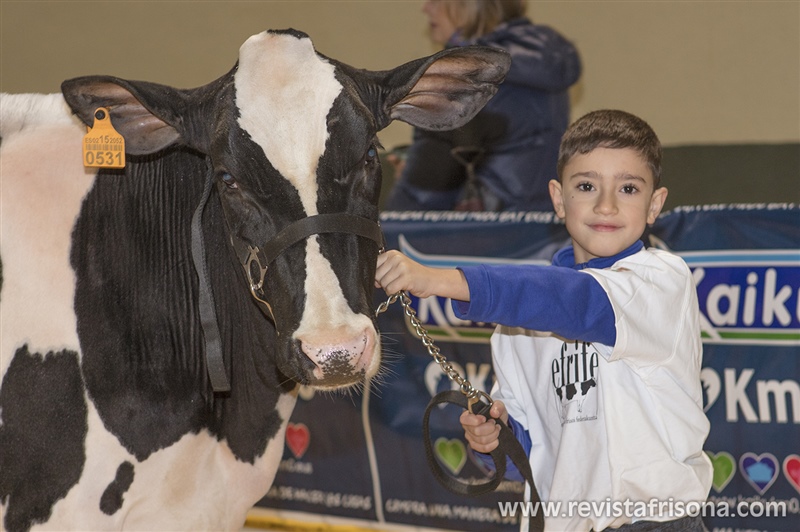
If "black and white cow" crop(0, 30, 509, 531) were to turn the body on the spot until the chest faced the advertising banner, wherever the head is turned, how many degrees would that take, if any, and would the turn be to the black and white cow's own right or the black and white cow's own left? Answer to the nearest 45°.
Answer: approximately 90° to the black and white cow's own left

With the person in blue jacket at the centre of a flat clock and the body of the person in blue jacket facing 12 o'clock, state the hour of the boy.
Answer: The boy is roughly at 9 o'clock from the person in blue jacket.

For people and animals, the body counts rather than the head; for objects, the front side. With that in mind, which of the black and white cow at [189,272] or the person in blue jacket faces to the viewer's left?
the person in blue jacket

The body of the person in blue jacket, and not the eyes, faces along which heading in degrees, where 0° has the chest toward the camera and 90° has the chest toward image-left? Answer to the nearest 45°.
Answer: approximately 90°
